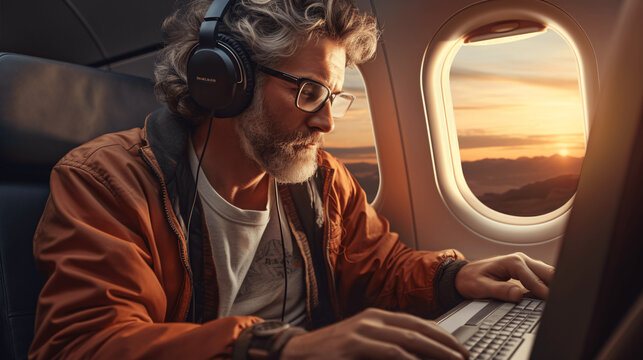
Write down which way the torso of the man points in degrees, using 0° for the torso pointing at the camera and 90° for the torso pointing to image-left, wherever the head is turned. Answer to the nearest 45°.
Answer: approximately 315°

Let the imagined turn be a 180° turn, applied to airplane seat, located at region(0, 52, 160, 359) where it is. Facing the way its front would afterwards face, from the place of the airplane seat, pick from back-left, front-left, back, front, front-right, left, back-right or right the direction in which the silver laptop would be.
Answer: back

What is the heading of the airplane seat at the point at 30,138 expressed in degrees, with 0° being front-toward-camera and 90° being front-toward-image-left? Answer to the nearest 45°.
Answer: approximately 315°

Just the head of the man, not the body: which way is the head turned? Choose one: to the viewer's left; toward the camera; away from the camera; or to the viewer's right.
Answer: to the viewer's right
